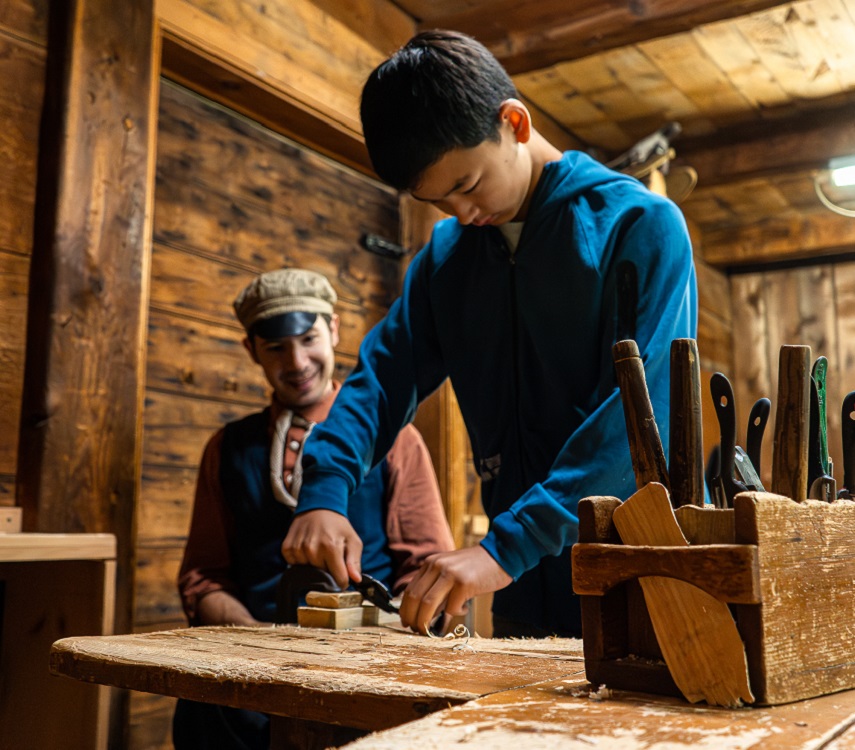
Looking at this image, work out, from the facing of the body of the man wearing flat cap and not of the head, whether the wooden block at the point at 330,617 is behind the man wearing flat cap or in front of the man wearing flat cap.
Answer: in front

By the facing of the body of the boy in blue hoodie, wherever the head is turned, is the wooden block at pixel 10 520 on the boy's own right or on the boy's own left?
on the boy's own right

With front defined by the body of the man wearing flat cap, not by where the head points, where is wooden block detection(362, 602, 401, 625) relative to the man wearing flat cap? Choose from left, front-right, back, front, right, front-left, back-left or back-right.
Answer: front

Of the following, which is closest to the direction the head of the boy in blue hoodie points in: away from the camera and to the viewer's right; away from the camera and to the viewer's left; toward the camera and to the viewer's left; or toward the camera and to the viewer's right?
toward the camera and to the viewer's left

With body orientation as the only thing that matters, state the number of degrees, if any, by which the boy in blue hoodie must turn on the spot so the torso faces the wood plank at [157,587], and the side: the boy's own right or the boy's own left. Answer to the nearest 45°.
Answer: approximately 90° to the boy's own right

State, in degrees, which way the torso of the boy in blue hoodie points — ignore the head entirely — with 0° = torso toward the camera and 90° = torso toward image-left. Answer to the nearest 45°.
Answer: approximately 45°

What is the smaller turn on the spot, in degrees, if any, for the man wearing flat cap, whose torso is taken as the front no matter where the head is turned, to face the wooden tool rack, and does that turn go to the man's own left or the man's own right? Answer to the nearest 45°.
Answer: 0° — they already face it

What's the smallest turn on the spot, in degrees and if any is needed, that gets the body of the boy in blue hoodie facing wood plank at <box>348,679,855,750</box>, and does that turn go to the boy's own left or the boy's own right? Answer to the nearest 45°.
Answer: approximately 45° to the boy's own left

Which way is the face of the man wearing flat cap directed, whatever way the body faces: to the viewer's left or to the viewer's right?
to the viewer's right

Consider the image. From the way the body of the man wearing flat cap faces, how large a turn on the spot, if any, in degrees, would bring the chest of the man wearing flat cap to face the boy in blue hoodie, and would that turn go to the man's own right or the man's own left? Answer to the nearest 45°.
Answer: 0° — they already face them

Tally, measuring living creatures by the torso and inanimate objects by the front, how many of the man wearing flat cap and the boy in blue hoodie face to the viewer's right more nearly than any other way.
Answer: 0

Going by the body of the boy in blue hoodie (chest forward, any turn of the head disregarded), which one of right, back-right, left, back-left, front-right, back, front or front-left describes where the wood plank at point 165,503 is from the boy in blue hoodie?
right

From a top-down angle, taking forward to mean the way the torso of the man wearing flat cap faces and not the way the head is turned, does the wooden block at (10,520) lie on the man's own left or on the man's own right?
on the man's own right

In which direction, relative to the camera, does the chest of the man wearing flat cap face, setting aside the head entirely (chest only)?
toward the camera
